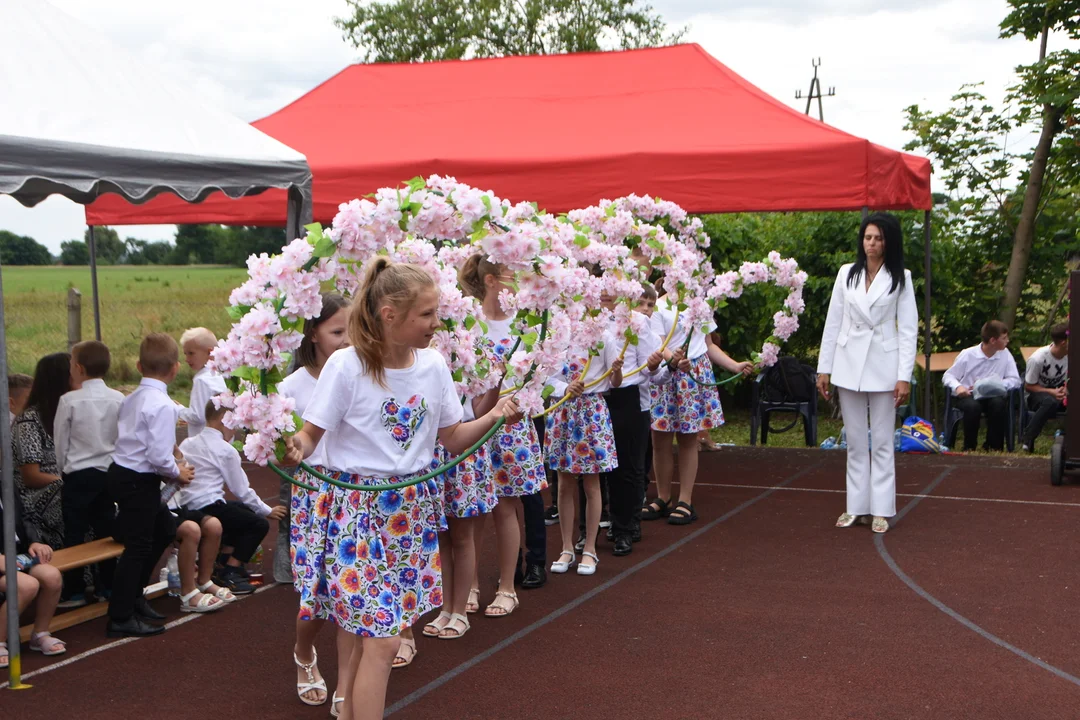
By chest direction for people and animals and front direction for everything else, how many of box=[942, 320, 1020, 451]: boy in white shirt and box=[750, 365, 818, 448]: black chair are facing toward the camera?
2

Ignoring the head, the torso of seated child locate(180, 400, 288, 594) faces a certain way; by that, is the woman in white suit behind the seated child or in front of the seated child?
in front

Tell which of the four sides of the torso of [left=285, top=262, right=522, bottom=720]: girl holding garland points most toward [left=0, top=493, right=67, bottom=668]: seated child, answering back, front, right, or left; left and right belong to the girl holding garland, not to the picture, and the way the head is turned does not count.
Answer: back

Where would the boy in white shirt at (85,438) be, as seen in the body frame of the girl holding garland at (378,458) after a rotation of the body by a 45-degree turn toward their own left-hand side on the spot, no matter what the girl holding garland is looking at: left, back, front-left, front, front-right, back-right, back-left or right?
back-left

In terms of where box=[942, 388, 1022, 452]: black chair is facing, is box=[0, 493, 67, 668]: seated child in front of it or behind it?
in front

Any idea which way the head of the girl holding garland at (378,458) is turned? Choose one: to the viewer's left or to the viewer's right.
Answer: to the viewer's right

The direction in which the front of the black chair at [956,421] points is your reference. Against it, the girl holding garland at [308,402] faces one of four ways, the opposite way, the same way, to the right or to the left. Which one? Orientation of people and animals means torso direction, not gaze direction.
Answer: to the left

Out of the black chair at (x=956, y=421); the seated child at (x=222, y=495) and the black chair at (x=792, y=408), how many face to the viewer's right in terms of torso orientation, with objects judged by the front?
1
